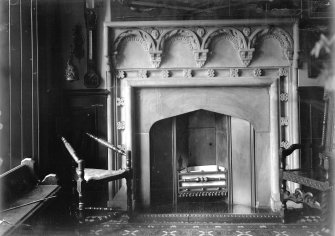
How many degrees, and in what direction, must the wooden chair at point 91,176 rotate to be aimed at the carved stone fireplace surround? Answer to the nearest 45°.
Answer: approximately 45° to its left

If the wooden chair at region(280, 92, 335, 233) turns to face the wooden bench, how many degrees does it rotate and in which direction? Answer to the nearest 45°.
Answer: approximately 45° to its left

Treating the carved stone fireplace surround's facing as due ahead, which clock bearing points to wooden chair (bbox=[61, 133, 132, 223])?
The wooden chair is roughly at 2 o'clock from the carved stone fireplace surround.

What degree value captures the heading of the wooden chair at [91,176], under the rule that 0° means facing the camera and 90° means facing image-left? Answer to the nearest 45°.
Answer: approximately 315°

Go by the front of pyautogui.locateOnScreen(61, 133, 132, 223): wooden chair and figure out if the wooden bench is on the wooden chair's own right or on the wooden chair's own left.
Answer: on the wooden chair's own right

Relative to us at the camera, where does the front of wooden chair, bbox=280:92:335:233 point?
facing to the left of the viewer

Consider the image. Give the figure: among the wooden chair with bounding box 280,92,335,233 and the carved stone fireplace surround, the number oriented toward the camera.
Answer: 1

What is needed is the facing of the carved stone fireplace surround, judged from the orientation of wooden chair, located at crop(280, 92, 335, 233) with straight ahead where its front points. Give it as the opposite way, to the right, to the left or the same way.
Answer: to the left

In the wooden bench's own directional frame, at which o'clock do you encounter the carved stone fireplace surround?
The carved stone fireplace surround is roughly at 10 o'clock from the wooden bench.

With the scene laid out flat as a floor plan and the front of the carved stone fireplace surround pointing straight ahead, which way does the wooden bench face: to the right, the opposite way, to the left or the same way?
to the left
